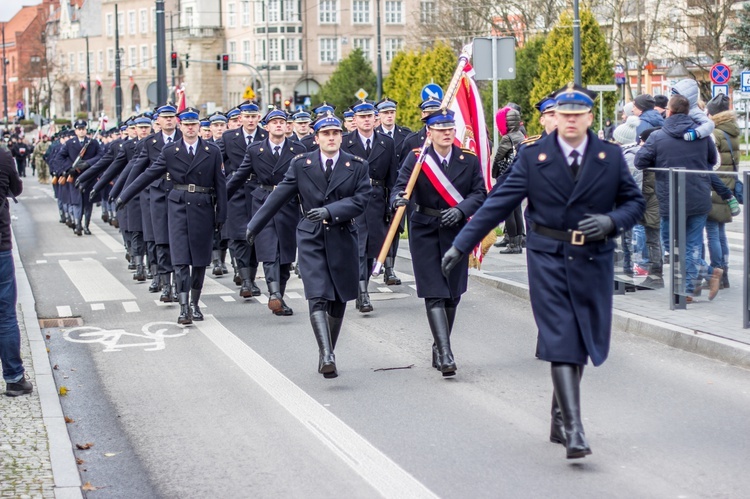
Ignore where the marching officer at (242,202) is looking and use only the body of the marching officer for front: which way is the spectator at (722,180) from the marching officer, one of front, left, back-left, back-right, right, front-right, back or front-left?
front-left

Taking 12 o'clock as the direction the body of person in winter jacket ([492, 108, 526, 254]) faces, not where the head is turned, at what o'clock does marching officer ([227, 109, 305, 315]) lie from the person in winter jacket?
The marching officer is roughly at 10 o'clock from the person in winter jacket.

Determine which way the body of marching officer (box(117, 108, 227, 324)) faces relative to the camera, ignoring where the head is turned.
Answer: toward the camera

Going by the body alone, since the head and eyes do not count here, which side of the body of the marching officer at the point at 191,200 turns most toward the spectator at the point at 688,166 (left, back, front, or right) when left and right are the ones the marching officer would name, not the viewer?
left

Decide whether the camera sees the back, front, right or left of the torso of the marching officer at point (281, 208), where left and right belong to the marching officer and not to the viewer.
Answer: front

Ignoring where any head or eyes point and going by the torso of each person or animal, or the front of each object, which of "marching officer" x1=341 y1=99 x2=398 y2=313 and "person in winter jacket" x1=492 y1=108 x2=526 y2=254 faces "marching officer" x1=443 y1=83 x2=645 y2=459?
"marching officer" x1=341 y1=99 x2=398 y2=313

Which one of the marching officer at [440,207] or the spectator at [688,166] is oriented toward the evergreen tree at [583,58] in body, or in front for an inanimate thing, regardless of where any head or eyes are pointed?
the spectator
